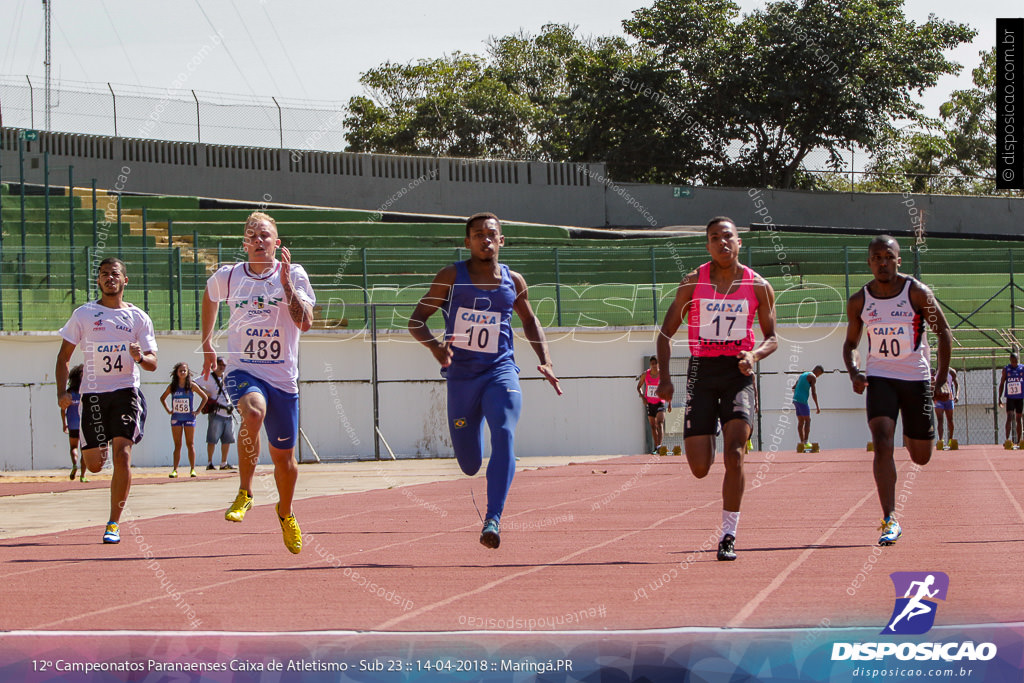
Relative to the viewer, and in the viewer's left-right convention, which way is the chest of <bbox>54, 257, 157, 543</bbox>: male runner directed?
facing the viewer

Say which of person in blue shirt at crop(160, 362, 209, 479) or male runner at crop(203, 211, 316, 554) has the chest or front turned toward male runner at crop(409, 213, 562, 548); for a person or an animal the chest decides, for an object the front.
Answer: the person in blue shirt

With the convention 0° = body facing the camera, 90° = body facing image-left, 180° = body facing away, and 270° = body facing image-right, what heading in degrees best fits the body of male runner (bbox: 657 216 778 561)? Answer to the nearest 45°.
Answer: approximately 0°

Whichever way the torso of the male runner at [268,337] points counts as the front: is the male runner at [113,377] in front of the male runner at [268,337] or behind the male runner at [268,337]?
behind

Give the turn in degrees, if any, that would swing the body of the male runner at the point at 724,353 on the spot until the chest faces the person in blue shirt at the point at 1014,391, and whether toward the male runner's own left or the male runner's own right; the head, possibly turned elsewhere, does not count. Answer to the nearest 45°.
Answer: approximately 180°

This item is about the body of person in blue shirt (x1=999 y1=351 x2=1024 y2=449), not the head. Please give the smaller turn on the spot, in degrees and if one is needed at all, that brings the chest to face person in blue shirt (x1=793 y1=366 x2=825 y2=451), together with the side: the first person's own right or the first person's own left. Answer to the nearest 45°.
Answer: approximately 90° to the first person's own right

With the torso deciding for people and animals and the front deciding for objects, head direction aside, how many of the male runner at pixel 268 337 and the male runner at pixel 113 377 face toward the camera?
2

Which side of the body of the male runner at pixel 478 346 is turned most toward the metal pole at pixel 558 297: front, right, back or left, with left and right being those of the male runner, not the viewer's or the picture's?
back

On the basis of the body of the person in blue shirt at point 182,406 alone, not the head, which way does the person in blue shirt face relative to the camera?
toward the camera

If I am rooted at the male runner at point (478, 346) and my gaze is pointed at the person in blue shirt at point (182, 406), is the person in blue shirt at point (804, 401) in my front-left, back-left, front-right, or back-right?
front-right

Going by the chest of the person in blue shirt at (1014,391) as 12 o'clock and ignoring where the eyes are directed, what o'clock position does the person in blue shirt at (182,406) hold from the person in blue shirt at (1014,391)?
the person in blue shirt at (182,406) is roughly at 2 o'clock from the person in blue shirt at (1014,391).

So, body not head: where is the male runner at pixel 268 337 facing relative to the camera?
toward the camera

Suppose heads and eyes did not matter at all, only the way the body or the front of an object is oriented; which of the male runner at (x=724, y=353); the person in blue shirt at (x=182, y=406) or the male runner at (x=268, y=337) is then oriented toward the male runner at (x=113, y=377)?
the person in blue shirt

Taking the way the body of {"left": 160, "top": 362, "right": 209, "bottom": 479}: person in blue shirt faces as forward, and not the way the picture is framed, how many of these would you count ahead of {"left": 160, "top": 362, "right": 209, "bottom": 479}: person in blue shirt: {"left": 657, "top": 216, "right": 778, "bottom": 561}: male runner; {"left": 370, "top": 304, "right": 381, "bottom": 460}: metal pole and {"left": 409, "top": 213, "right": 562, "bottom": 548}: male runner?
2

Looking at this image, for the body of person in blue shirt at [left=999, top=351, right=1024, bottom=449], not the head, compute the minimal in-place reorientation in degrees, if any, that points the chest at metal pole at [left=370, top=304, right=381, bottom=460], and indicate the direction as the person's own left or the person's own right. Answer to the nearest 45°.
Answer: approximately 90° to the person's own right
